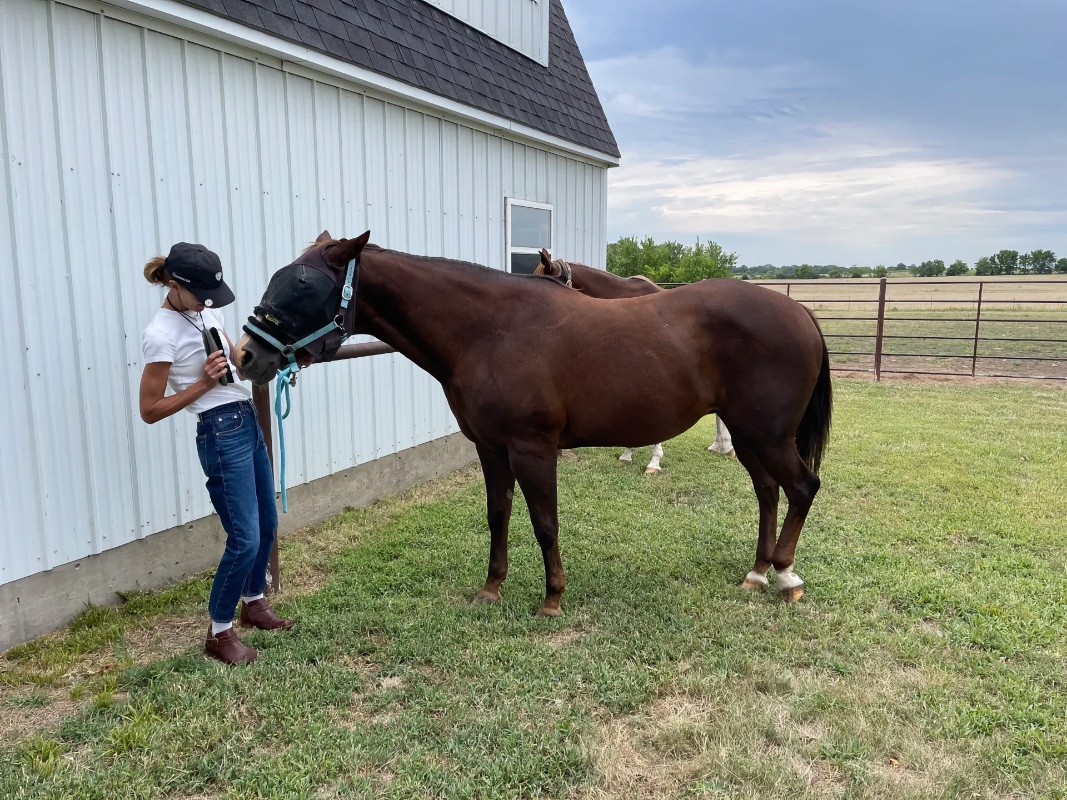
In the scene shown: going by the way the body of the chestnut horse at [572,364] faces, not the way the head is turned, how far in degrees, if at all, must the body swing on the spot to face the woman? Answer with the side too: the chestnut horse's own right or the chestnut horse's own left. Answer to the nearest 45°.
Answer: approximately 45° to the chestnut horse's own left

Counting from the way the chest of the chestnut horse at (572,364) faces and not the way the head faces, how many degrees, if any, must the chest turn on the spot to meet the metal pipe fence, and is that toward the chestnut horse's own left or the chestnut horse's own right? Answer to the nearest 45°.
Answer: approximately 135° to the chestnut horse's own right

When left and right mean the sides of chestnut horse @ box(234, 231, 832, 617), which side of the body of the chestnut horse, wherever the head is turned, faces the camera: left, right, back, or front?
left

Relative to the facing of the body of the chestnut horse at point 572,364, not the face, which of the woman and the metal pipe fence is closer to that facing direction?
the woman
